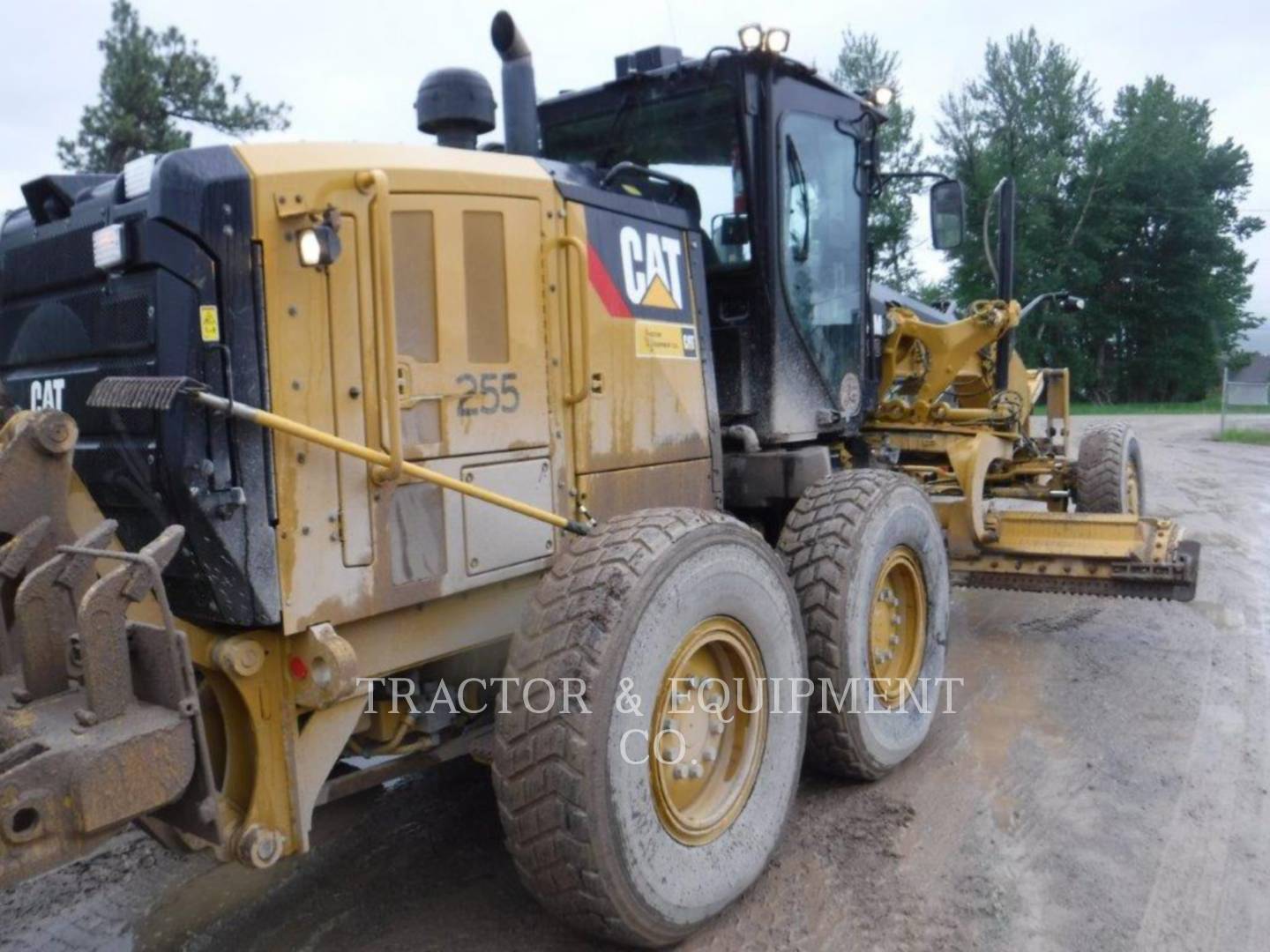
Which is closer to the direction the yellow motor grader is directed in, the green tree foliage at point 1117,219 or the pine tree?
the green tree foliage

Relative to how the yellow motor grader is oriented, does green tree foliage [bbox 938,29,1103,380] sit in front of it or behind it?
in front

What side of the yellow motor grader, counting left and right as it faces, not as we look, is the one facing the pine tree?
left

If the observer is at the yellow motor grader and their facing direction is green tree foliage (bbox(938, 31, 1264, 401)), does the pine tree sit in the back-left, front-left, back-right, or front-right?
front-left

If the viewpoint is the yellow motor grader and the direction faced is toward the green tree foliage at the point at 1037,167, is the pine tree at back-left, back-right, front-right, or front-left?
front-left

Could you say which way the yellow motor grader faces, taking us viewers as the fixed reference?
facing away from the viewer and to the right of the viewer

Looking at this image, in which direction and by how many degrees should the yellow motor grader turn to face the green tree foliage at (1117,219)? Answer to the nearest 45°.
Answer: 0° — it already faces it
